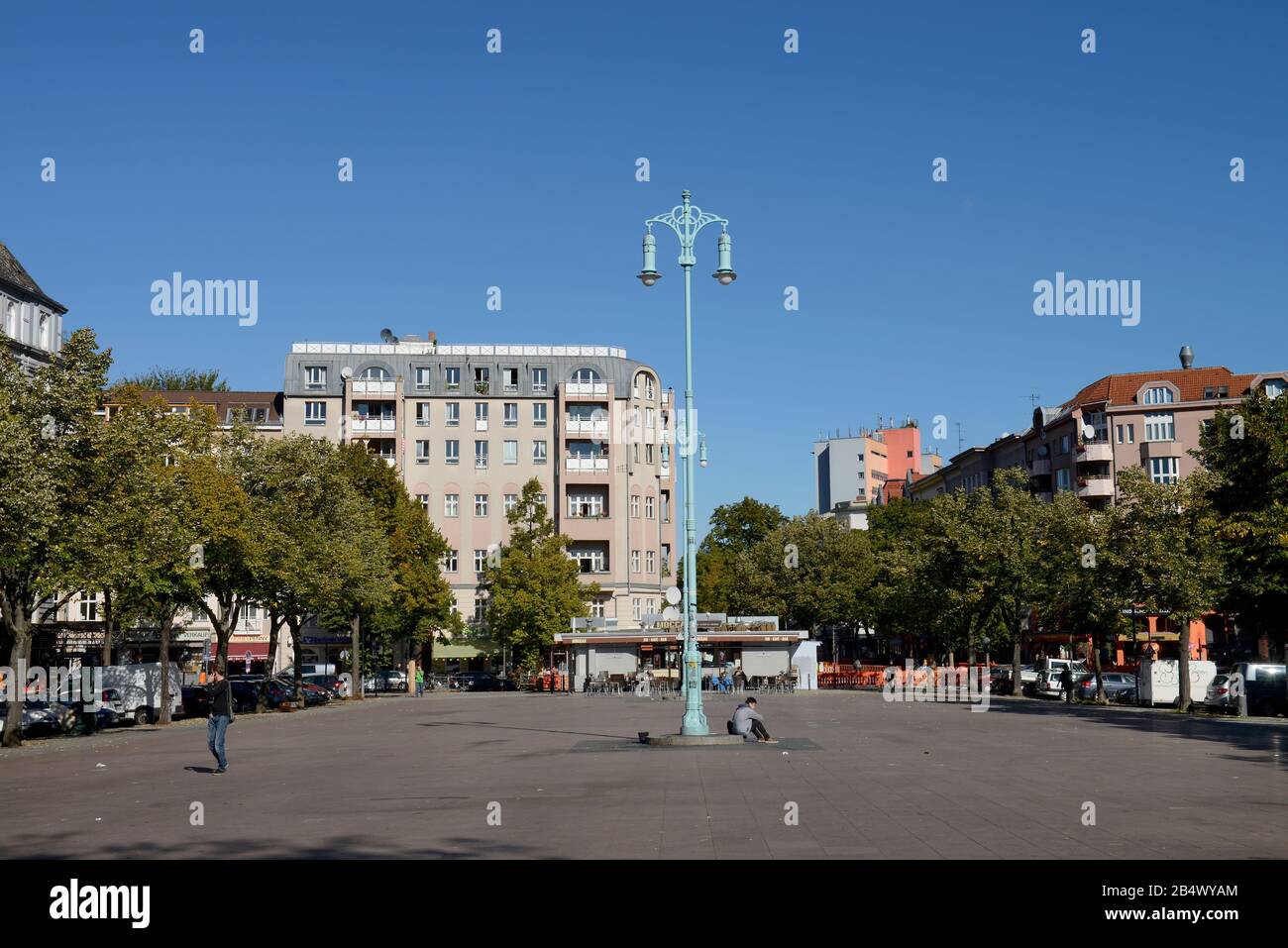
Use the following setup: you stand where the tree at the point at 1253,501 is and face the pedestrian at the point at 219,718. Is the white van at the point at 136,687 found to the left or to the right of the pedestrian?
right

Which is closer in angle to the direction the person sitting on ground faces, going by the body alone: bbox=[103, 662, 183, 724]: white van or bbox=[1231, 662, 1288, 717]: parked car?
the parked car

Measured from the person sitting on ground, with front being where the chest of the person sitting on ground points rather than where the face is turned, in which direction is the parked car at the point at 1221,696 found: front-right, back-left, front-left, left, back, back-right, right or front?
front-left

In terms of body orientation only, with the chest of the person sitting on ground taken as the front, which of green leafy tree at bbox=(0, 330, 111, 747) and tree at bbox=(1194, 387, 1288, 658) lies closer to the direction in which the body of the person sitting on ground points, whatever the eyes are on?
the tree

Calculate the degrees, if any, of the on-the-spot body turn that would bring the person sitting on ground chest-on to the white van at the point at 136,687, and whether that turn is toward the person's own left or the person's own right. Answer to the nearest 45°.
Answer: approximately 135° to the person's own left

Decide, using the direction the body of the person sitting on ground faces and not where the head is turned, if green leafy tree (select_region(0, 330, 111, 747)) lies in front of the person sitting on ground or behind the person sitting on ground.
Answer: behind

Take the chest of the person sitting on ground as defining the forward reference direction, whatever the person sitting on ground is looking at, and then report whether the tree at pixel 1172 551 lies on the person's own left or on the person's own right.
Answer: on the person's own left

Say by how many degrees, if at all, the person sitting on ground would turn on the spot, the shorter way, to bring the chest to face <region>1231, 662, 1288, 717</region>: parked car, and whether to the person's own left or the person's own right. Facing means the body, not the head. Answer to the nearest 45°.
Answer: approximately 45° to the person's own left

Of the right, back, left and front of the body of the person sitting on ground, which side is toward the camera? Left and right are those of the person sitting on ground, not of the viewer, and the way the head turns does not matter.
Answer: right

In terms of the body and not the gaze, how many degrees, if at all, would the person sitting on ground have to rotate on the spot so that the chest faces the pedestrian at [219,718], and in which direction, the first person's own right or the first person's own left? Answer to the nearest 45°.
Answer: approximately 135° to the first person's own right

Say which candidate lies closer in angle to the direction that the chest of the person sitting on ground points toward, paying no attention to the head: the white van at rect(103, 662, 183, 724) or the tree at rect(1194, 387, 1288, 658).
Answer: the tree

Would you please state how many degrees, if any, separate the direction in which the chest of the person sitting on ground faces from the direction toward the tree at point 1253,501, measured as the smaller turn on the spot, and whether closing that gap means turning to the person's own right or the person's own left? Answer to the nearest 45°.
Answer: approximately 45° to the person's own left
